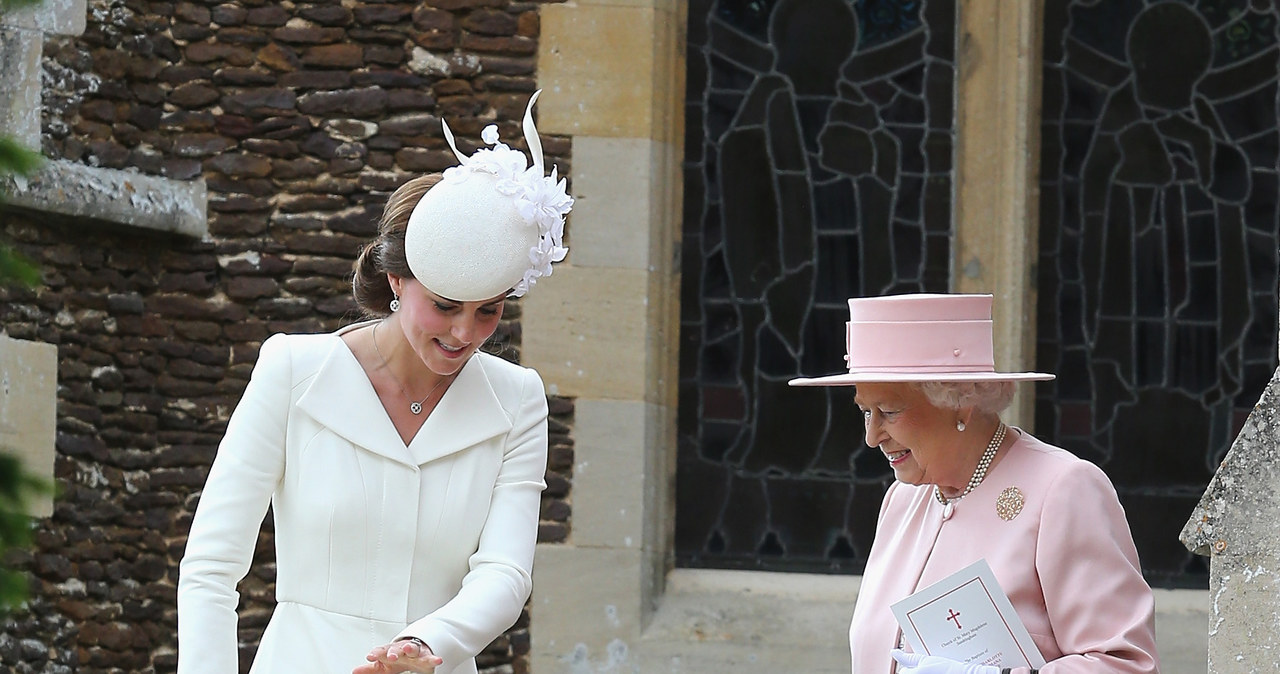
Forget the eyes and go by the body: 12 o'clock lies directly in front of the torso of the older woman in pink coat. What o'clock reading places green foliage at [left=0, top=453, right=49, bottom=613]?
The green foliage is roughly at 12 o'clock from the older woman in pink coat.

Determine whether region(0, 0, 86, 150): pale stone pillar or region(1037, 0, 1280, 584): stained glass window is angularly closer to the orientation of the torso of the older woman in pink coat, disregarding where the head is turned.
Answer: the pale stone pillar

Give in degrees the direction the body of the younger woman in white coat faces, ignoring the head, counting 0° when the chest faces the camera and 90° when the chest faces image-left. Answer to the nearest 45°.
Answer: approximately 0°

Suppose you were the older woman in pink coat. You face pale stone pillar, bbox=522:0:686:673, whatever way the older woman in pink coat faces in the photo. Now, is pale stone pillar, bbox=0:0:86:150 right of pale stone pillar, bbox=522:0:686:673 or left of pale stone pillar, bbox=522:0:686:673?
left

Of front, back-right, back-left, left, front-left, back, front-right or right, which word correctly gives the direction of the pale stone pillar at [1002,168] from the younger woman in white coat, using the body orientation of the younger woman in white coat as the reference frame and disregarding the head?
back-left

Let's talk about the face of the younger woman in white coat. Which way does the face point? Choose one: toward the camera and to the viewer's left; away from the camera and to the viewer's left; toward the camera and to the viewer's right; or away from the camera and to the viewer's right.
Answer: toward the camera and to the viewer's right

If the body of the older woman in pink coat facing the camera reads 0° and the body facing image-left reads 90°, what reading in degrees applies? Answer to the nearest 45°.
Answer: approximately 45°

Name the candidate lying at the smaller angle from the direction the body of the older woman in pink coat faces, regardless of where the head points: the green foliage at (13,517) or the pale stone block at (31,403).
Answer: the green foliage

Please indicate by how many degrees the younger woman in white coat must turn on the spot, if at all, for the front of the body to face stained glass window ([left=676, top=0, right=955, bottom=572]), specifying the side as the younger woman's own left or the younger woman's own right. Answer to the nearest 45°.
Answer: approximately 135° to the younger woman's own left

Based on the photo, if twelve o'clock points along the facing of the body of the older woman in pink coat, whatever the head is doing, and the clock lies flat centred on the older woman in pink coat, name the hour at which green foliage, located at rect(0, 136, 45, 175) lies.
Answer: The green foliage is roughly at 12 o'clock from the older woman in pink coat.

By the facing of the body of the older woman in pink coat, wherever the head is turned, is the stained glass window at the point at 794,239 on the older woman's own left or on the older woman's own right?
on the older woman's own right

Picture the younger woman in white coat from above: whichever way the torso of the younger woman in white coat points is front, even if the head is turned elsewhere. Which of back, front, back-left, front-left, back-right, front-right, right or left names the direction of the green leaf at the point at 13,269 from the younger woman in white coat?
front-right

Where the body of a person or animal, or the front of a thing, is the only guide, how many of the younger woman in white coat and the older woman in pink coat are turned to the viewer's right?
0

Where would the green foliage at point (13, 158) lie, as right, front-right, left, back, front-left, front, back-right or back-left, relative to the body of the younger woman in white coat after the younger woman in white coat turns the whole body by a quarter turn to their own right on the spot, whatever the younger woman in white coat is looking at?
front-left
